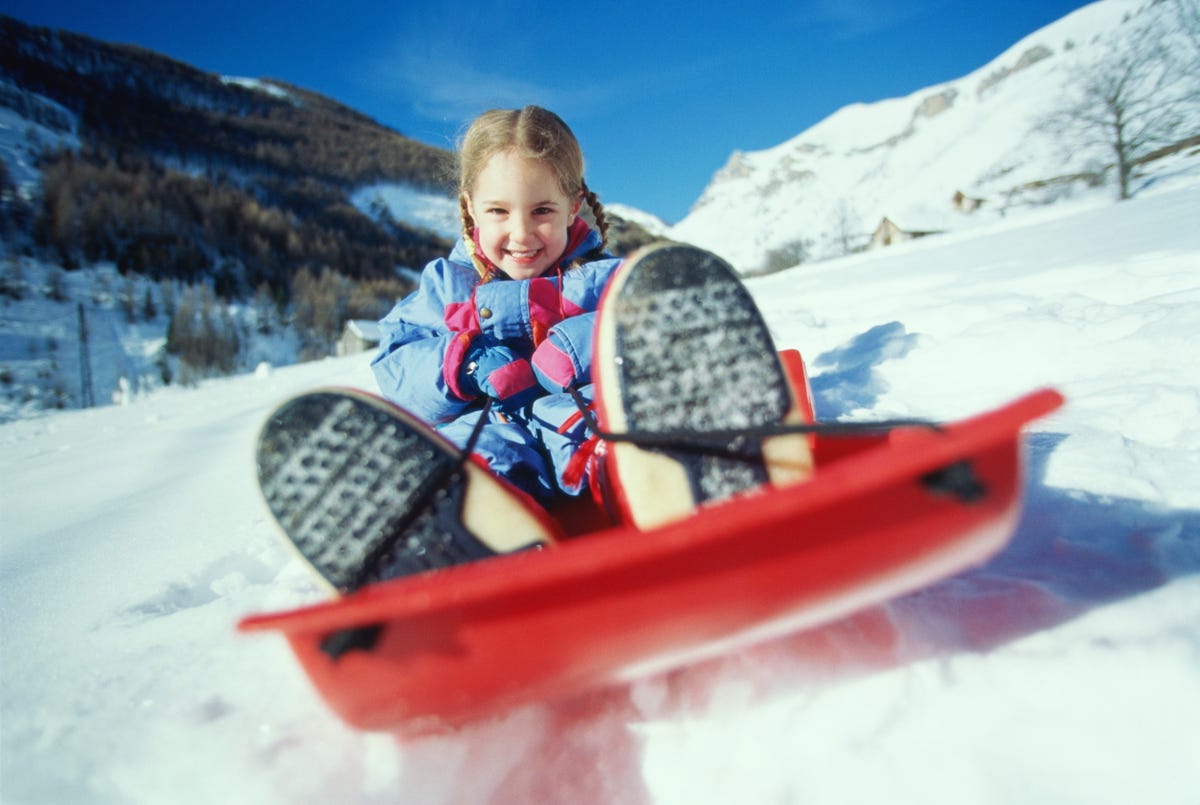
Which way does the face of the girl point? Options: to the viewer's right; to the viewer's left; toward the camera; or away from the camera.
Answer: toward the camera

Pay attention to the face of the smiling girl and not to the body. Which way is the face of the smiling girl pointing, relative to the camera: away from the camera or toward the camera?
toward the camera

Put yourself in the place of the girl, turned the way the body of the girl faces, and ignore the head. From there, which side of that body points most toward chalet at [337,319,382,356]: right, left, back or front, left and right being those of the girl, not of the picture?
back

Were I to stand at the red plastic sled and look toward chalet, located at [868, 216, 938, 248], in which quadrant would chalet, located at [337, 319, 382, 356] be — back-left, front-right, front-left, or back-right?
front-left

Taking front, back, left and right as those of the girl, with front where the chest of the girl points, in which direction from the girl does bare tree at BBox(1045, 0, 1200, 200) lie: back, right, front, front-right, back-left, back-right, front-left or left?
back-left

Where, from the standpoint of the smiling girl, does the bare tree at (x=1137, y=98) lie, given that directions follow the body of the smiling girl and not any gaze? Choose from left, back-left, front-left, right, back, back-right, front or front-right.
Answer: back-left

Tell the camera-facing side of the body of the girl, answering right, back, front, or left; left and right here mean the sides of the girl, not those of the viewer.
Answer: front

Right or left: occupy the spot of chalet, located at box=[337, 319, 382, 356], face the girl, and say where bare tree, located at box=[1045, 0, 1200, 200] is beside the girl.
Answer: left

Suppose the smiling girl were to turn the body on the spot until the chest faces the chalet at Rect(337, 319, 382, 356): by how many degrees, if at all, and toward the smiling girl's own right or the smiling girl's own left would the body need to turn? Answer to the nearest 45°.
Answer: approximately 180°

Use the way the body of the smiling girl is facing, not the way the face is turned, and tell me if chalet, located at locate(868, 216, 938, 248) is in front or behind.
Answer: behind
